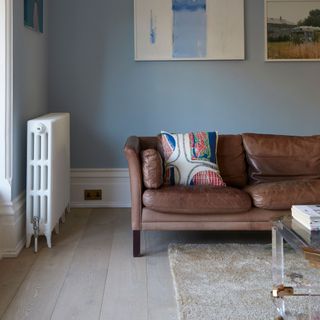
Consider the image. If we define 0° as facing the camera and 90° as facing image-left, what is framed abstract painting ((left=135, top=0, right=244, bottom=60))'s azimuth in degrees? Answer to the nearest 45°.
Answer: approximately 0°

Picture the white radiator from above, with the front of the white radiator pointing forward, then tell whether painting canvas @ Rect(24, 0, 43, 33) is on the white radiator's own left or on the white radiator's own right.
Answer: on the white radiator's own left

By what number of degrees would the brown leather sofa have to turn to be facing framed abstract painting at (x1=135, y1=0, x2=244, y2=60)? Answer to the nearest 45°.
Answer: approximately 180°

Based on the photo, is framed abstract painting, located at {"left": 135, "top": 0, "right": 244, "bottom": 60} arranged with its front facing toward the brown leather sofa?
yes

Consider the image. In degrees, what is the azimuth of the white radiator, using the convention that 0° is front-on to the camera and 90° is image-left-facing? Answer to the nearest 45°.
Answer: approximately 270°

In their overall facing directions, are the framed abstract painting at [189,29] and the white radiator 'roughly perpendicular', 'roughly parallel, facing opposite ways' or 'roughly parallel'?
roughly perpendicular
